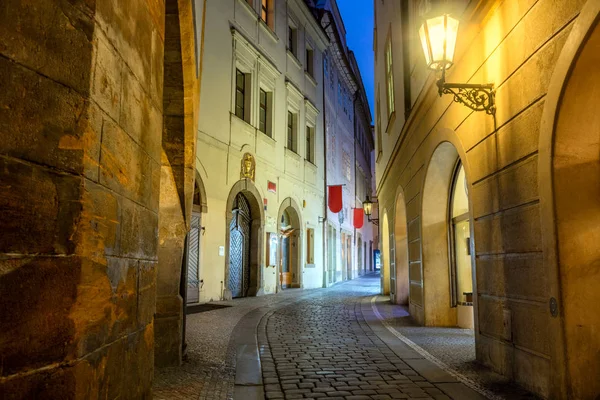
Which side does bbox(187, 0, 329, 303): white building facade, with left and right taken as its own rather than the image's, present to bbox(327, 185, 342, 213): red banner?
left

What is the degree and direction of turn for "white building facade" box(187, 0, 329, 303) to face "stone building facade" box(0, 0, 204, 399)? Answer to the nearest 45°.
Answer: approximately 45° to its right

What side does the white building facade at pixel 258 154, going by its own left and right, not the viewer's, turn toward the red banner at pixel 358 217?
left

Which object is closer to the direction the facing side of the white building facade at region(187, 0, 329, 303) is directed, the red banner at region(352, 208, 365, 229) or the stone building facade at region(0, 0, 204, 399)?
the stone building facade

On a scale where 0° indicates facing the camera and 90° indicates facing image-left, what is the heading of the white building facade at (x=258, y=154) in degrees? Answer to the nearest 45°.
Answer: approximately 315°

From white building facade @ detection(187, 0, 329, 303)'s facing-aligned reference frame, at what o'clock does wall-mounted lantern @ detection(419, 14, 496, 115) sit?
The wall-mounted lantern is roughly at 1 o'clock from the white building facade.

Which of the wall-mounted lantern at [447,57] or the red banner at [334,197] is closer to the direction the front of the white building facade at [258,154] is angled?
the wall-mounted lantern

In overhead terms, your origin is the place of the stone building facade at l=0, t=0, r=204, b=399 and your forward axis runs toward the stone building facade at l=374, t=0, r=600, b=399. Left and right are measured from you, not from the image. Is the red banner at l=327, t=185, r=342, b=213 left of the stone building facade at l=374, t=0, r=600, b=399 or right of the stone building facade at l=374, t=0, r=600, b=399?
left
